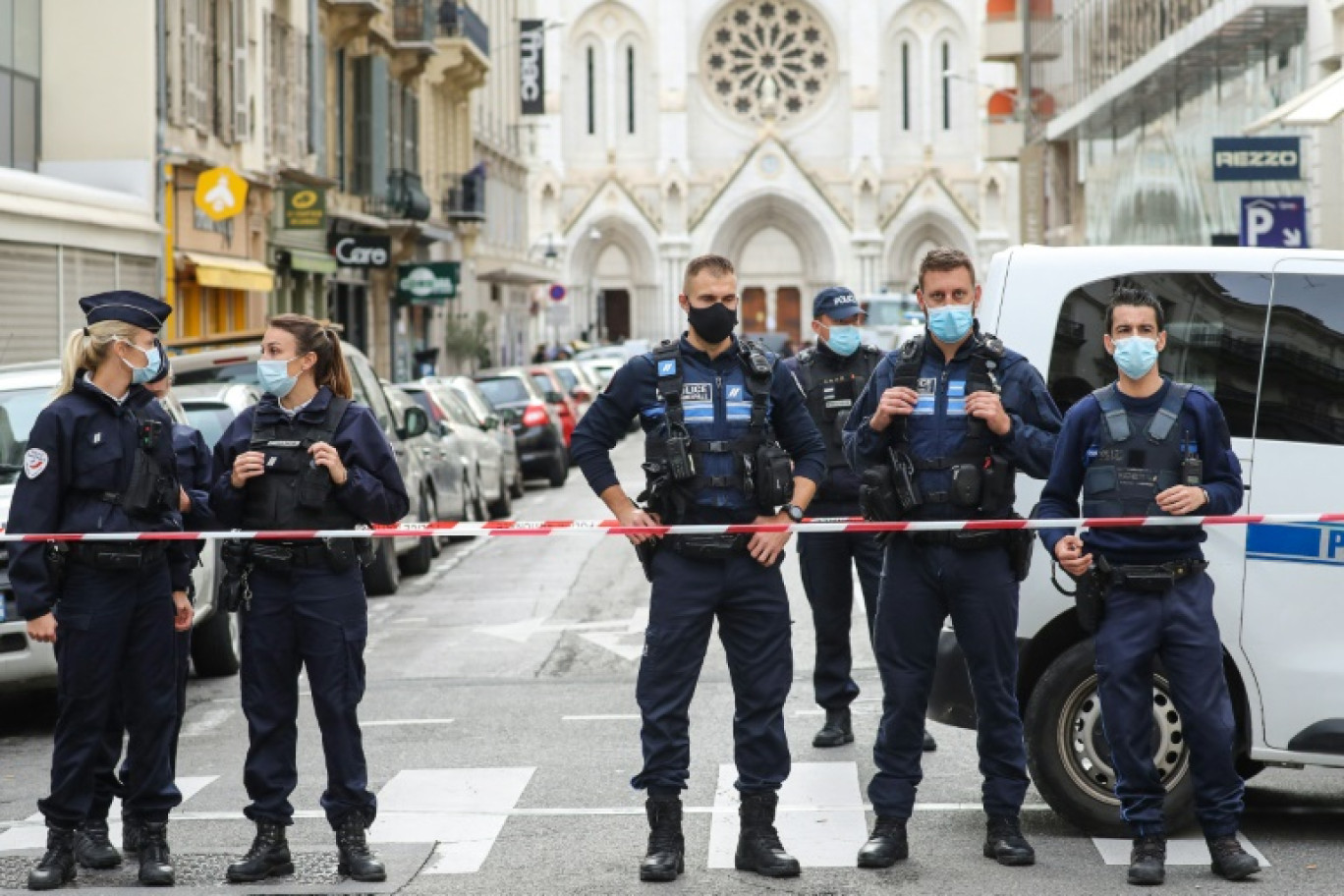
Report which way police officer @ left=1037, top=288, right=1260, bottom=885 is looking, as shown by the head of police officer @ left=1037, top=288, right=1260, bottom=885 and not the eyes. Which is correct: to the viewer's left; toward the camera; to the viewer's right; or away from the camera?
toward the camera

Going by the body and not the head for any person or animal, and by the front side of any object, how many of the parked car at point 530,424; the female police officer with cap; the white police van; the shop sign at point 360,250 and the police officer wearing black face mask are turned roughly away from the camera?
1

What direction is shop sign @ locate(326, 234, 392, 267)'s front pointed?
toward the camera

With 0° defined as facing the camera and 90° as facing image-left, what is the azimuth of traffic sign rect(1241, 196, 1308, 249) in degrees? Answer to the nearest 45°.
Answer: approximately 0°

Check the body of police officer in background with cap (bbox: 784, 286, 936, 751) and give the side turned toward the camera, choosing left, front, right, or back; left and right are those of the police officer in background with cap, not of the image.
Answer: front

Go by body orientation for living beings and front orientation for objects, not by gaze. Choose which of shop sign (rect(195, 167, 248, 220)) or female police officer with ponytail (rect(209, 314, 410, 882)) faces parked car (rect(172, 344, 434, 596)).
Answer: the shop sign

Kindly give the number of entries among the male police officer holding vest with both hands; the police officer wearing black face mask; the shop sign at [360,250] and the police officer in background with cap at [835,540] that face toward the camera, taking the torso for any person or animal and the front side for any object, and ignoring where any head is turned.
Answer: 4

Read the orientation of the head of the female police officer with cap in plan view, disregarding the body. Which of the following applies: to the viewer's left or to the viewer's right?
to the viewer's right

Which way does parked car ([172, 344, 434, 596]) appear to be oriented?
away from the camera

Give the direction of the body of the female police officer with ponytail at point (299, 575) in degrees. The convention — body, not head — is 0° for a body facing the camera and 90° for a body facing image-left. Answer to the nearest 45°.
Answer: approximately 45°

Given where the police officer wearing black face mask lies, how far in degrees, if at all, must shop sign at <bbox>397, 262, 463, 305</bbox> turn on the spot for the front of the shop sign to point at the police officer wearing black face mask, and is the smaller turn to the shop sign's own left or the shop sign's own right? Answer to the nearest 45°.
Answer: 0° — it already faces them

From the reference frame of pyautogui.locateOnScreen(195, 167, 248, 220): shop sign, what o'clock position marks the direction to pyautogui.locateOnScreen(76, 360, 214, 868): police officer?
The police officer is roughly at 12 o'clock from the shop sign.

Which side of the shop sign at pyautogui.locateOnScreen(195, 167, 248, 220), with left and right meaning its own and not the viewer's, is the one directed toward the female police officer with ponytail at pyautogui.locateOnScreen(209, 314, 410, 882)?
front

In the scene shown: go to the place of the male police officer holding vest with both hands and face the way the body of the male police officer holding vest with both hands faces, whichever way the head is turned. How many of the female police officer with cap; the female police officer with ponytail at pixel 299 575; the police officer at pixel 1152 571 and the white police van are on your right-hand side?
2

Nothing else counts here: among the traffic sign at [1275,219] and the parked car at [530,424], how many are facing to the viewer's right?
0

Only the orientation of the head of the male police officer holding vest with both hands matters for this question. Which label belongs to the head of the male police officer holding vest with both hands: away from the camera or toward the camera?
toward the camera
